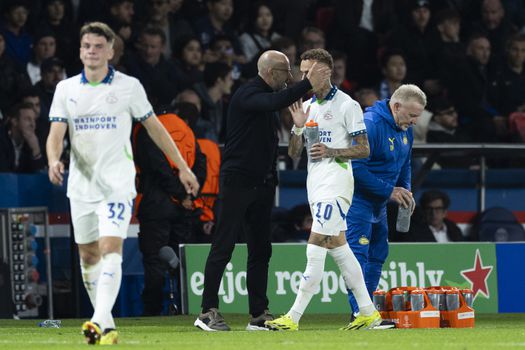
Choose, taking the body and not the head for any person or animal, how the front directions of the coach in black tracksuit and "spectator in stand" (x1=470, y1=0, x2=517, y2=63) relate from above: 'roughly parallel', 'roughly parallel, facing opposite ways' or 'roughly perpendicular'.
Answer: roughly perpendicular

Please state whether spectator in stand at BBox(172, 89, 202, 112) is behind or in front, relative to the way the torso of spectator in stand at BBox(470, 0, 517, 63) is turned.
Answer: in front

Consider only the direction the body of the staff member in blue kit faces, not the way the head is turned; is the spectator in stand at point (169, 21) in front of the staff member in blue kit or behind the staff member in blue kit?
behind

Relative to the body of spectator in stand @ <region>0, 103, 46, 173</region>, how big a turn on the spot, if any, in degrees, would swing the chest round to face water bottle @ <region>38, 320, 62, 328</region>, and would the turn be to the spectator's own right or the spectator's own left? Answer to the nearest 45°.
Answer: approximately 45° to the spectator's own right

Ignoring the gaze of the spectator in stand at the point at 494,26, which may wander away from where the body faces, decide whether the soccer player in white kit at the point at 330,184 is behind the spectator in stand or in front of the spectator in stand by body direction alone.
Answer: in front

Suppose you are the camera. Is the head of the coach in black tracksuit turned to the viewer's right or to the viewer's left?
to the viewer's right

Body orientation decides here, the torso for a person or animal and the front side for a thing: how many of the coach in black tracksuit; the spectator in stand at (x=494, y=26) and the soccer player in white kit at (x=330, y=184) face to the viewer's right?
1

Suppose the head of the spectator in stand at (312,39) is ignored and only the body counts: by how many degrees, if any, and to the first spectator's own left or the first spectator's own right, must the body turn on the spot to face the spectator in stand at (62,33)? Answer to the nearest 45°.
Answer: approximately 90° to the first spectator's own right

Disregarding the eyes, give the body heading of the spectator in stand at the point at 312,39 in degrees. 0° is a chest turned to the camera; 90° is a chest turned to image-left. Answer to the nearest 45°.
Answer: approximately 0°

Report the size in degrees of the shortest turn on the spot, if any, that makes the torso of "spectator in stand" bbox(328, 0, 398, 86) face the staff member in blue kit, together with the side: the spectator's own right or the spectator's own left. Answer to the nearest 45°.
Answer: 0° — they already face them

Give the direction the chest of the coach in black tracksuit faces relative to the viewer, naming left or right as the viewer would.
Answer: facing to the right of the viewer

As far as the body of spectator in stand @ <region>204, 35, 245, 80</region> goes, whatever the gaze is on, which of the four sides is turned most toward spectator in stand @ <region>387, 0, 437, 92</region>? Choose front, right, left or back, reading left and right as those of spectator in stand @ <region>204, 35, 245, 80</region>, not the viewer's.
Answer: left

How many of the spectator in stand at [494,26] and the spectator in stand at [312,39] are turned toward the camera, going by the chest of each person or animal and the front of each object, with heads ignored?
2

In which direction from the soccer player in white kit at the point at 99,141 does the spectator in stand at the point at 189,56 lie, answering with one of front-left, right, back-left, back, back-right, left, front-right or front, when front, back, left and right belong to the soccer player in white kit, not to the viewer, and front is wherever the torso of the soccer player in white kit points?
back
